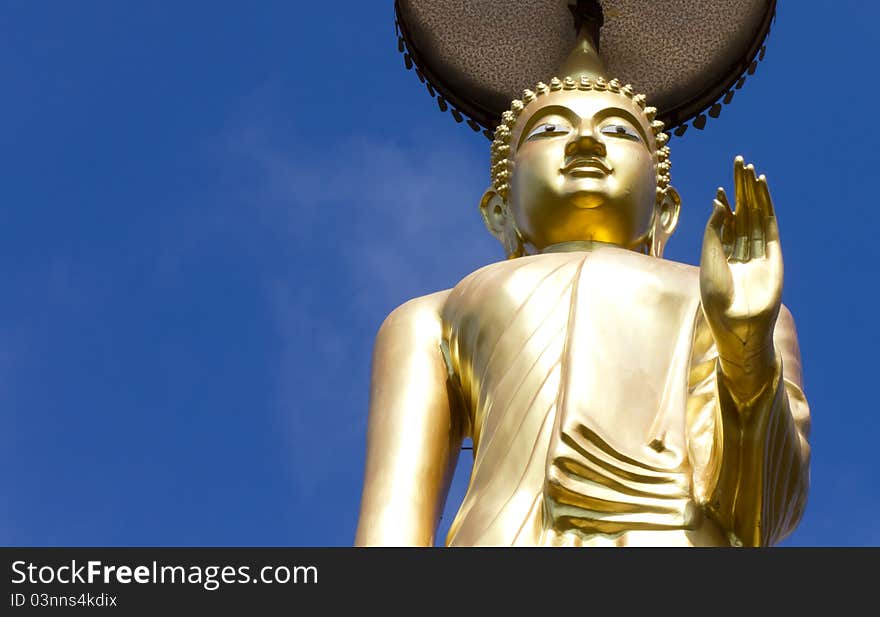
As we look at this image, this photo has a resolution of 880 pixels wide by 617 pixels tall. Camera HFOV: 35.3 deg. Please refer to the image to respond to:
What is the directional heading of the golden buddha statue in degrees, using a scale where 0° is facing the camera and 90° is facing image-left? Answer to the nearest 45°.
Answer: approximately 0°
